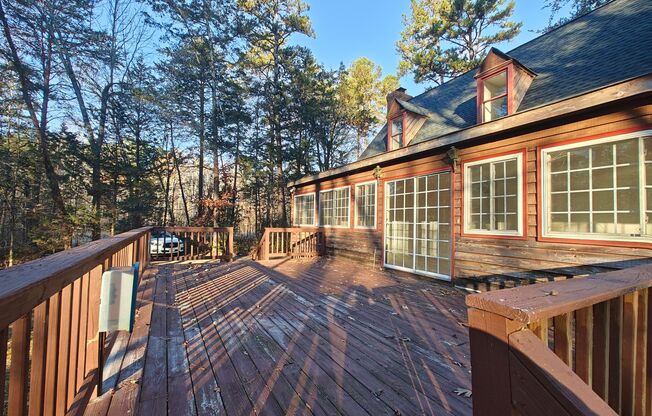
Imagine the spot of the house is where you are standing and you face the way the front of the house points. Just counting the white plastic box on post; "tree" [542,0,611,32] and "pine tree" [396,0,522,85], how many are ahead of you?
1

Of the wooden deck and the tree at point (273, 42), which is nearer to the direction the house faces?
the wooden deck

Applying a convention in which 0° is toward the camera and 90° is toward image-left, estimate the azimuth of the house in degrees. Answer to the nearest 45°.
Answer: approximately 45°

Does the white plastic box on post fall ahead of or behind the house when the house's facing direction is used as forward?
ahead

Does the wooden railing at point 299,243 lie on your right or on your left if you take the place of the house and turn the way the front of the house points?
on your right

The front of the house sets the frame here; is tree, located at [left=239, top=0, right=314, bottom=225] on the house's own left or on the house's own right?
on the house's own right

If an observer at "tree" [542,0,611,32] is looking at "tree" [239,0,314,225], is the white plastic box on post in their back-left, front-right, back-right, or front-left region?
front-left

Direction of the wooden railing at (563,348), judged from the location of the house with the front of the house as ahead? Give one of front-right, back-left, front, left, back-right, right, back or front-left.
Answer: front-left

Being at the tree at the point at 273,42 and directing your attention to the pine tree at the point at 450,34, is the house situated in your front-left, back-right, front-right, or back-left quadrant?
front-right

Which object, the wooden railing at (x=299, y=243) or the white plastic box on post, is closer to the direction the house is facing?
the white plastic box on post

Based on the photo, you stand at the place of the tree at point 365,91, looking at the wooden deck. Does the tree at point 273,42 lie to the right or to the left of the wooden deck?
right

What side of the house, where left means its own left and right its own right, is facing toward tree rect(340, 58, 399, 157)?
right

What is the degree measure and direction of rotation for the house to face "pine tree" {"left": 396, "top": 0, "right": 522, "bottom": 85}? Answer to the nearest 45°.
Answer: approximately 135° to its right

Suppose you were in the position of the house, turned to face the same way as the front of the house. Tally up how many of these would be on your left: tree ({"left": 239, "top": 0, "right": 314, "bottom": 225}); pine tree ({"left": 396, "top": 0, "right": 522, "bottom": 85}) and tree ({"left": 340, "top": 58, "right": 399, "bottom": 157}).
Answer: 0

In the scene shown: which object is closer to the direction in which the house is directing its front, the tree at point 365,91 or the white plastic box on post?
the white plastic box on post
